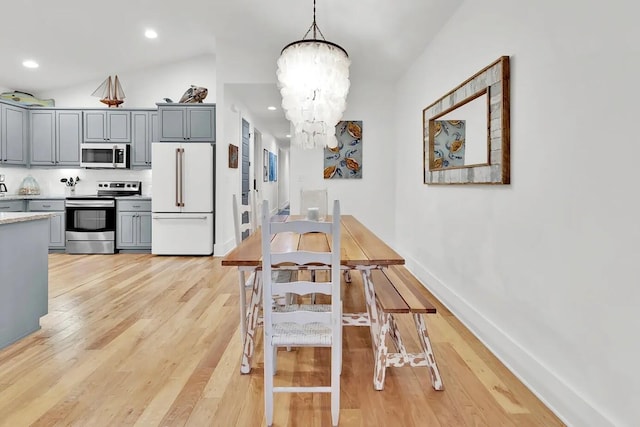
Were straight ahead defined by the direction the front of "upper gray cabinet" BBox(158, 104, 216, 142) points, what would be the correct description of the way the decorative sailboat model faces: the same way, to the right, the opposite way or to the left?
to the right

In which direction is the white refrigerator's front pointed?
toward the camera

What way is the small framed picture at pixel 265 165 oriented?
to the viewer's right

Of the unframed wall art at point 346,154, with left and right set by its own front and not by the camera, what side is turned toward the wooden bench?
front

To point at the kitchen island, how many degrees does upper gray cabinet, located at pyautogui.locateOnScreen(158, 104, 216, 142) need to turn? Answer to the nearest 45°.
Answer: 0° — it already faces it

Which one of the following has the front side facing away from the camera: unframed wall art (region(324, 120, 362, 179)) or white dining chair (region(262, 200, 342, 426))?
the white dining chair

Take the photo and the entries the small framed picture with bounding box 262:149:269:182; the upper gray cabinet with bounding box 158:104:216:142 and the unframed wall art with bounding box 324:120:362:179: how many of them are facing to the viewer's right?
1

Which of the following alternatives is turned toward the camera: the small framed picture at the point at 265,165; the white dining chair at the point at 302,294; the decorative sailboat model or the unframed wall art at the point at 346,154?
the unframed wall art

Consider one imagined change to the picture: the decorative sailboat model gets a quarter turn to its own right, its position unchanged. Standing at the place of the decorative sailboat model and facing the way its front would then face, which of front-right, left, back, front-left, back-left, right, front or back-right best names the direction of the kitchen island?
back

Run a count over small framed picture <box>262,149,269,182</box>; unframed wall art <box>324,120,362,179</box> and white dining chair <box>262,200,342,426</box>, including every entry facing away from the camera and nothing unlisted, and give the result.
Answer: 1

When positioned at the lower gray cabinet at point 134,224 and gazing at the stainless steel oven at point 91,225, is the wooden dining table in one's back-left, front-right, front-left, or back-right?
back-left

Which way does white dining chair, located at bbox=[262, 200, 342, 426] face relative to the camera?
away from the camera

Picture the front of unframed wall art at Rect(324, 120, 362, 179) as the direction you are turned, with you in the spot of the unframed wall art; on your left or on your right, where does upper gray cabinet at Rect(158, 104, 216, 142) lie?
on your right

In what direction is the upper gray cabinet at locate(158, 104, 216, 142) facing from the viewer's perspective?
toward the camera

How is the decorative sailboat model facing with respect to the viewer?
to the viewer's left

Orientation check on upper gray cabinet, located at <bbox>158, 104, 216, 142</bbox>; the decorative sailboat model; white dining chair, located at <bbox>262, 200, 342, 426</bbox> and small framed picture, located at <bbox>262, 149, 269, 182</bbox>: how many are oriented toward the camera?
1

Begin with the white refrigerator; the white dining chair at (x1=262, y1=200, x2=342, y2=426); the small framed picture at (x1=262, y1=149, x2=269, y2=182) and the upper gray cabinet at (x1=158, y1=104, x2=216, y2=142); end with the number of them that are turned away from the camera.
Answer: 1

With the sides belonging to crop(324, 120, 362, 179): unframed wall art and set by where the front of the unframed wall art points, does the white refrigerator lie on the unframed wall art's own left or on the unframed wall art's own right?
on the unframed wall art's own right
